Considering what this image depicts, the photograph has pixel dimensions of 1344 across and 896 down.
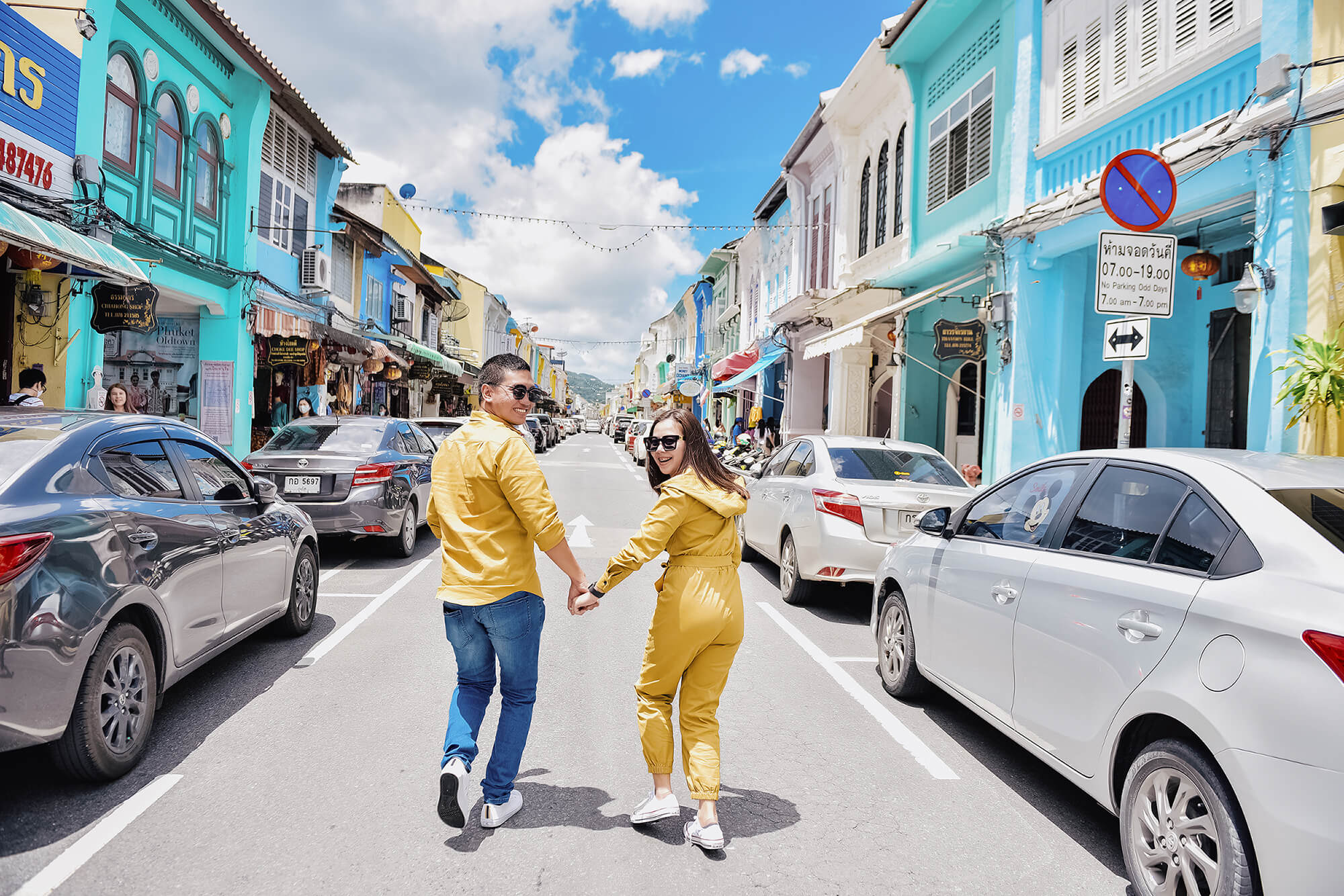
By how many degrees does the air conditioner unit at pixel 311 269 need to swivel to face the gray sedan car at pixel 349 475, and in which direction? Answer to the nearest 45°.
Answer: approximately 45° to its right

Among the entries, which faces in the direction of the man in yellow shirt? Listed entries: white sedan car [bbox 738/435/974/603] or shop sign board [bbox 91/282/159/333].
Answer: the shop sign board

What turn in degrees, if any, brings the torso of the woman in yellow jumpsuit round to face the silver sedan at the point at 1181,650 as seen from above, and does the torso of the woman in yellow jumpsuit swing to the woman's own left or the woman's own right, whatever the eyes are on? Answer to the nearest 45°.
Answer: approximately 135° to the woman's own right

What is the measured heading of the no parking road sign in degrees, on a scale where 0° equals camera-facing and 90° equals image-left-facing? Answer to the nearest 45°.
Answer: approximately 0°

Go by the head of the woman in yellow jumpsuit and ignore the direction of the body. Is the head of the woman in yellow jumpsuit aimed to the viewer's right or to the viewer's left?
to the viewer's left

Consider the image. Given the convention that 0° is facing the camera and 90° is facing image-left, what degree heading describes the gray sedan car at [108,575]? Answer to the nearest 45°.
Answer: approximately 225°

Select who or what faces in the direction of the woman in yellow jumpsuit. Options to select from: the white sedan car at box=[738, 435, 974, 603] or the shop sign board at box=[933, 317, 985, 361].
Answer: the shop sign board

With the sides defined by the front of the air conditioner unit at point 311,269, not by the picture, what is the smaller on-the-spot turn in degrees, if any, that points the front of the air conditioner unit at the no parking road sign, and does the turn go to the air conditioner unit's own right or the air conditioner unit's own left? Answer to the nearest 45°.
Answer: approximately 45° to the air conditioner unit's own right

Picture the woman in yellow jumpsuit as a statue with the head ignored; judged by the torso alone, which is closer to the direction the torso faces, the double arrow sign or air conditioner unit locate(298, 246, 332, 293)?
the air conditioner unit

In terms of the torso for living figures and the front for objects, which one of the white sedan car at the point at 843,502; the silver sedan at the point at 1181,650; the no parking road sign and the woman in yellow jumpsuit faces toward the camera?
the no parking road sign

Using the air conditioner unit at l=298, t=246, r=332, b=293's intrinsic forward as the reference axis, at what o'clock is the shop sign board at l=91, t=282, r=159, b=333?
The shop sign board is roughly at 2 o'clock from the air conditioner unit.

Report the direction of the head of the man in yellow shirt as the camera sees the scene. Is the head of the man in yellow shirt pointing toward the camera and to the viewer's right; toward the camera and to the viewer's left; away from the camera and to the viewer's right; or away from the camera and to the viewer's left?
toward the camera and to the viewer's right
